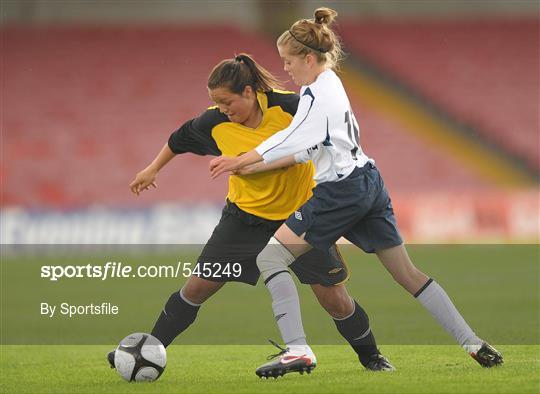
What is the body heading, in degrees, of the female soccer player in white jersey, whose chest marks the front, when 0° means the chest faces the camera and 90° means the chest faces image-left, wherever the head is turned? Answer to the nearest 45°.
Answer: approximately 90°

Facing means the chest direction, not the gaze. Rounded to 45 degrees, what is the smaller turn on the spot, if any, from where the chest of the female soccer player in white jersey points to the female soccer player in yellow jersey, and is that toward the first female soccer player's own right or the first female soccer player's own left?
approximately 45° to the first female soccer player's own right

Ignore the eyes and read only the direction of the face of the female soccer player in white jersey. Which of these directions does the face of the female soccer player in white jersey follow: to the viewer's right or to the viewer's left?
to the viewer's left
